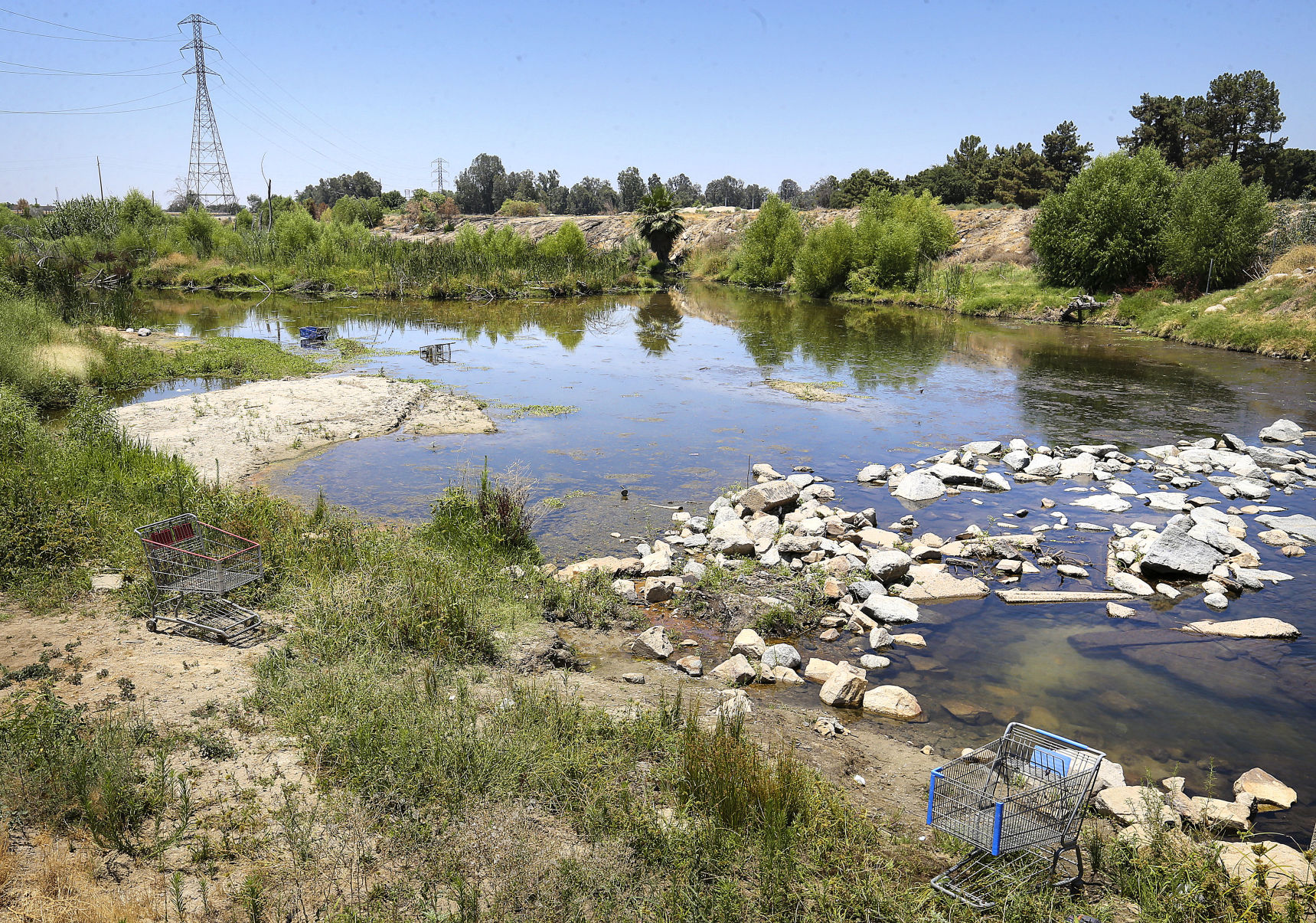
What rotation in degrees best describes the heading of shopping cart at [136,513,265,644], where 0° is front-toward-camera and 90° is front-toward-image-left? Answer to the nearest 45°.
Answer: approximately 315°

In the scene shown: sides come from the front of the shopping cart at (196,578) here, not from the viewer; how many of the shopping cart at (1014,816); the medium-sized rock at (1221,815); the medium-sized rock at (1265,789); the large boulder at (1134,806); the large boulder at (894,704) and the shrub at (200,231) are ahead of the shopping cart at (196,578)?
5

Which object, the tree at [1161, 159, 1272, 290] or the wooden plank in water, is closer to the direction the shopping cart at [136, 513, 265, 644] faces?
the wooden plank in water

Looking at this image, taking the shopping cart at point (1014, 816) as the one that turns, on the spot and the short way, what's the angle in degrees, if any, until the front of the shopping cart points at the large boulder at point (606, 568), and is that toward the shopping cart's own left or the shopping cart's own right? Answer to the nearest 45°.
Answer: approximately 90° to the shopping cart's own right

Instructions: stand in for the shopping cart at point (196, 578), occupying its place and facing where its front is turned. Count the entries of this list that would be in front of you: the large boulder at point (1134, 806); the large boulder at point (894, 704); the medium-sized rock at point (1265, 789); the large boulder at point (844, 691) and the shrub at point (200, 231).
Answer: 4

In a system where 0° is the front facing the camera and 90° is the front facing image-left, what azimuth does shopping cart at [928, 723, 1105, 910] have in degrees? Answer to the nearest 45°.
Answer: approximately 45°

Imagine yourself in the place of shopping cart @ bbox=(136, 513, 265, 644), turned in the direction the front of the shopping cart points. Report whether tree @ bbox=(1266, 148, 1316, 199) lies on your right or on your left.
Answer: on your left

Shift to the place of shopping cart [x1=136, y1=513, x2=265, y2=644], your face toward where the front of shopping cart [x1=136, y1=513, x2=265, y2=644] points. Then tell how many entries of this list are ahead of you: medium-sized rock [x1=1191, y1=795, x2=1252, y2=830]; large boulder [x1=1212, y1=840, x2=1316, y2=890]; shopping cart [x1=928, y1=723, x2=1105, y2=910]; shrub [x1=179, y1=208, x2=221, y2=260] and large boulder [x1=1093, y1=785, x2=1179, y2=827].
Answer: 4

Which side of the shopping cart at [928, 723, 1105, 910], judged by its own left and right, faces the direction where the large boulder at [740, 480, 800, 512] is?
right

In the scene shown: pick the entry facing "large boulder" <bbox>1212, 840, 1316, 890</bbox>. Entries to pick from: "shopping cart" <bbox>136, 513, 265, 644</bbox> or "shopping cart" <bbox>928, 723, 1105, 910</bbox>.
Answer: "shopping cart" <bbox>136, 513, 265, 644</bbox>

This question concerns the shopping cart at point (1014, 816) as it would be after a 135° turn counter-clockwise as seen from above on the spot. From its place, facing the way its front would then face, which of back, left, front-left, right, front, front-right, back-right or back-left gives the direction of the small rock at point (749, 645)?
back-left
